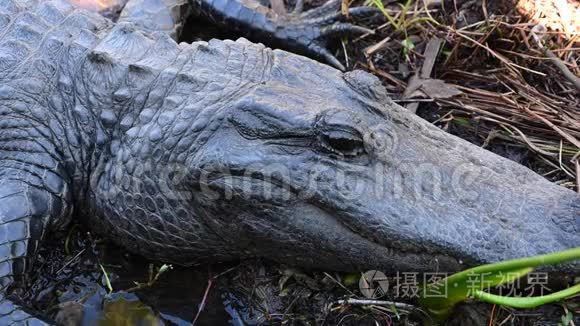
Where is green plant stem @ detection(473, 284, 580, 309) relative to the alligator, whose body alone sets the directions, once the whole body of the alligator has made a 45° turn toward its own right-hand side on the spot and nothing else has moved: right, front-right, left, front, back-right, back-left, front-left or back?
front

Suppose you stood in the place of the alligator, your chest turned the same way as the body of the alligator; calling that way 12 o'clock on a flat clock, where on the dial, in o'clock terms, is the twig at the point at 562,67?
The twig is roughly at 11 o'clock from the alligator.

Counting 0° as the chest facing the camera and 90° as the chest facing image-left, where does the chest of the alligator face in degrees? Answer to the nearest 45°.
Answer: approximately 270°

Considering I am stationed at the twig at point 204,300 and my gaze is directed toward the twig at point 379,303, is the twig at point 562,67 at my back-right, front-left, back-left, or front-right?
front-left

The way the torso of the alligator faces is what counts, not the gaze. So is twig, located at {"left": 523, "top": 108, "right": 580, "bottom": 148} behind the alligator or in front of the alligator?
in front
